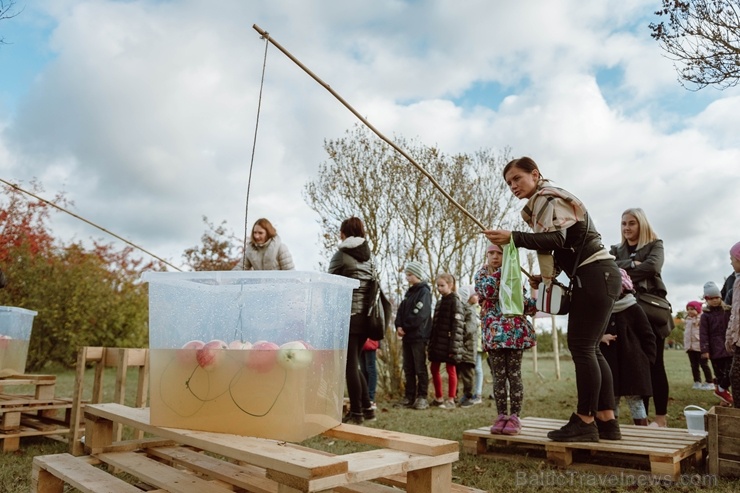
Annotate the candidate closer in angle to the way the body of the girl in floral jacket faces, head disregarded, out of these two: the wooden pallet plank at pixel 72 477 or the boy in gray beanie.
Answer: the wooden pallet plank

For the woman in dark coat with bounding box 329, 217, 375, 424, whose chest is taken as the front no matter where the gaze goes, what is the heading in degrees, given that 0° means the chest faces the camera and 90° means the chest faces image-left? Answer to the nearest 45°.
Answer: approximately 135°

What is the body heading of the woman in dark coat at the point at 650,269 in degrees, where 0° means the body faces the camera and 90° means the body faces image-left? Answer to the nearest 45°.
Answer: approximately 45°

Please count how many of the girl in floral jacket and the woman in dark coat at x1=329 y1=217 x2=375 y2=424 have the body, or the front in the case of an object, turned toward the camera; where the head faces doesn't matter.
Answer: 1

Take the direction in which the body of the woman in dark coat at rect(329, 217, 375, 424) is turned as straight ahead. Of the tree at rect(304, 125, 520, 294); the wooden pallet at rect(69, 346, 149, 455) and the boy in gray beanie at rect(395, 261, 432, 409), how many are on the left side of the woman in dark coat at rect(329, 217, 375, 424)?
1

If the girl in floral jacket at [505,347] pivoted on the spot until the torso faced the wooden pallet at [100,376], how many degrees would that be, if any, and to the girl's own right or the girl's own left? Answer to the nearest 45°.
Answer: approximately 90° to the girl's own right

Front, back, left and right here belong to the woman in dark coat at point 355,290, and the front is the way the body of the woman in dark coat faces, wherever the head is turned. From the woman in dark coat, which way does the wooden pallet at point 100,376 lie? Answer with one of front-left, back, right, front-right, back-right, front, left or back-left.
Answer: left

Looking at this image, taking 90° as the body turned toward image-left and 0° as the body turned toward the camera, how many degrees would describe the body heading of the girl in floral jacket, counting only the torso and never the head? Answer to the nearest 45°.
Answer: approximately 0°
